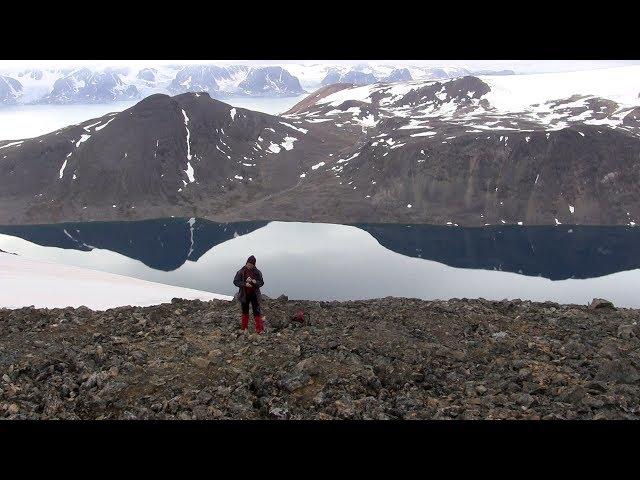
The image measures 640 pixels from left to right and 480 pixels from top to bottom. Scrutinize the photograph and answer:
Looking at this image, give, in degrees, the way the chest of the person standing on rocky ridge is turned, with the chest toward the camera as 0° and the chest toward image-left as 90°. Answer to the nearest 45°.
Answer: approximately 0°

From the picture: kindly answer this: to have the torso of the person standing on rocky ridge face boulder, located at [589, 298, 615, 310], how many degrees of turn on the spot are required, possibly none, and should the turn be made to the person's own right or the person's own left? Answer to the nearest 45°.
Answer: approximately 90° to the person's own left
